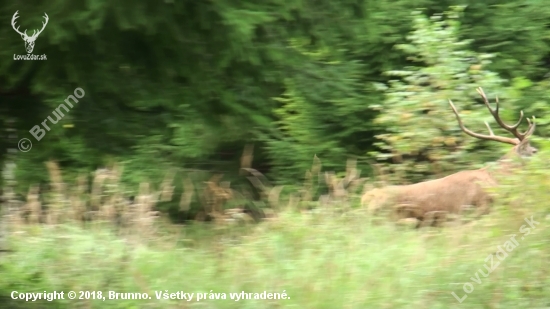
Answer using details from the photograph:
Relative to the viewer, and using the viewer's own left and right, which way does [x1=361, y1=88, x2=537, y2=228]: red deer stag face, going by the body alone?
facing to the right of the viewer
